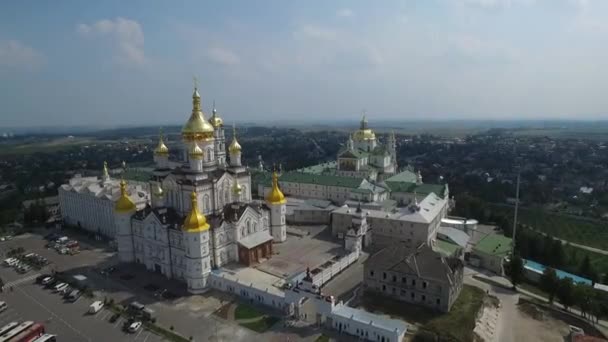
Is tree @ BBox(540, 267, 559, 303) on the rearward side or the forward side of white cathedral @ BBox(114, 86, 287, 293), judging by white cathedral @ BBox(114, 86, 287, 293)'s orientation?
on the forward side

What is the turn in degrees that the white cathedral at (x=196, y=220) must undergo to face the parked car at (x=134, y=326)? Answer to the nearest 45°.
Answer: approximately 90° to its right

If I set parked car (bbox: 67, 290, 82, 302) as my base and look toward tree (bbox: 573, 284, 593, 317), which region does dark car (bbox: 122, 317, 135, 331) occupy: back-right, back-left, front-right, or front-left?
front-right

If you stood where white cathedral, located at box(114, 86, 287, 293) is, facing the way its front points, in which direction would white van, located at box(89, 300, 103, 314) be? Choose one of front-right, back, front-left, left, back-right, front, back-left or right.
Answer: right

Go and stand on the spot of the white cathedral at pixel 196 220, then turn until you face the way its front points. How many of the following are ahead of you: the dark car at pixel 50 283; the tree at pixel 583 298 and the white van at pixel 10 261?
1

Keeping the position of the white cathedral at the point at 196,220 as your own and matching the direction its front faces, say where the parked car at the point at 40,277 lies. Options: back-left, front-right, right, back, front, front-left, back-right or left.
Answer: back-right

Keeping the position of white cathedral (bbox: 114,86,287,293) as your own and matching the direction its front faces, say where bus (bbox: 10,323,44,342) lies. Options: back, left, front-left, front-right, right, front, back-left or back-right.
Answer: right

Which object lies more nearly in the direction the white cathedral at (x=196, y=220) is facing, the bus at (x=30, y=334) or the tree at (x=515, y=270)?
the tree

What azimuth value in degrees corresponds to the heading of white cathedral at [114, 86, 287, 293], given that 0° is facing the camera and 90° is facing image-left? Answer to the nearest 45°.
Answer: approximately 315°

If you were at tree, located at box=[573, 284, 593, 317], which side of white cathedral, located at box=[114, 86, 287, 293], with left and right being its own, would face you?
front

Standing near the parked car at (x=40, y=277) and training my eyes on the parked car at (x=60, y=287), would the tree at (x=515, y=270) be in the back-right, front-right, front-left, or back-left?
front-left

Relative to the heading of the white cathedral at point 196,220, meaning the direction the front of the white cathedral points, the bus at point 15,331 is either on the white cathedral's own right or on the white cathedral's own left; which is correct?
on the white cathedral's own right

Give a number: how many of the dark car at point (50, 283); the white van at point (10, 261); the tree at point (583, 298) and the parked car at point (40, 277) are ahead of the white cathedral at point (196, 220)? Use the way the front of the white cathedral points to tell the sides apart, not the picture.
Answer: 1

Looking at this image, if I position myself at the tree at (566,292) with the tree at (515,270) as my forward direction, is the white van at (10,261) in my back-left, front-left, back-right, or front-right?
front-left

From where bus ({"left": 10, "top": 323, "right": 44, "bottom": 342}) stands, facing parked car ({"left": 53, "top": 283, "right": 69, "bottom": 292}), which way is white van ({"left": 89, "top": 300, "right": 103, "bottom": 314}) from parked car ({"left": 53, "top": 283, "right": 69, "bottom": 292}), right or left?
right

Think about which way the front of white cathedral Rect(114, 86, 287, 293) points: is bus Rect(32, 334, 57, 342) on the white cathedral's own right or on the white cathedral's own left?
on the white cathedral's own right

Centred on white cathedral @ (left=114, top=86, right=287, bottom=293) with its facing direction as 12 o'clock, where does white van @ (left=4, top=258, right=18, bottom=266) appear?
The white van is roughly at 5 o'clock from the white cathedral.

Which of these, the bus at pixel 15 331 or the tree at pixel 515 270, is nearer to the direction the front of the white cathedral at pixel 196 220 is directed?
the tree
